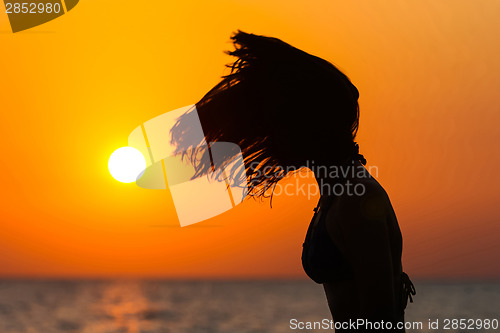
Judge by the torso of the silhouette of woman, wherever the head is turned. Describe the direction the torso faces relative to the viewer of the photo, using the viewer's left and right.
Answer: facing to the left of the viewer
